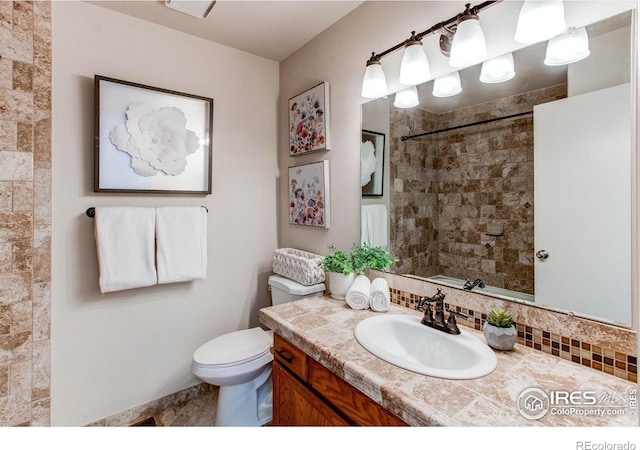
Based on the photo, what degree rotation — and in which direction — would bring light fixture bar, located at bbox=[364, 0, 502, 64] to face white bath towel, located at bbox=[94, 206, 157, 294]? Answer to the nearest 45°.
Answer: approximately 45° to its right

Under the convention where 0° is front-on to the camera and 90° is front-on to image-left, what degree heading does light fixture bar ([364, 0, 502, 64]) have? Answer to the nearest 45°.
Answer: approximately 45°
